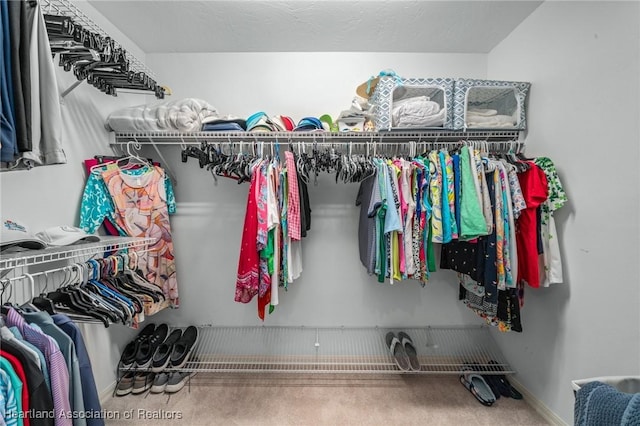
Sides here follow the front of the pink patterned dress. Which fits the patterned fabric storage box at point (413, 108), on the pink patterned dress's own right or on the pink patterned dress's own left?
on the pink patterned dress's own left

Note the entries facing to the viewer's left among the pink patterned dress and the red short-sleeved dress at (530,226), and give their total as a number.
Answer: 1

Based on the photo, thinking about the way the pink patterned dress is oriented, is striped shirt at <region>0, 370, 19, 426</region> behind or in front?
in front

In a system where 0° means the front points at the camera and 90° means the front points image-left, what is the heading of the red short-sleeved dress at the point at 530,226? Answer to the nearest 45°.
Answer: approximately 90°

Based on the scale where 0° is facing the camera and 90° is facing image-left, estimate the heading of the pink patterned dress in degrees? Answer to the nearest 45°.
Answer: approximately 0°

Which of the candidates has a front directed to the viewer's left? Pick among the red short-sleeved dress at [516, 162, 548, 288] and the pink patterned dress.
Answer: the red short-sleeved dress

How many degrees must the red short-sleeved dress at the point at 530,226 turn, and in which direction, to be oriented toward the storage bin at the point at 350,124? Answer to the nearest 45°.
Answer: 0° — it already faces it
